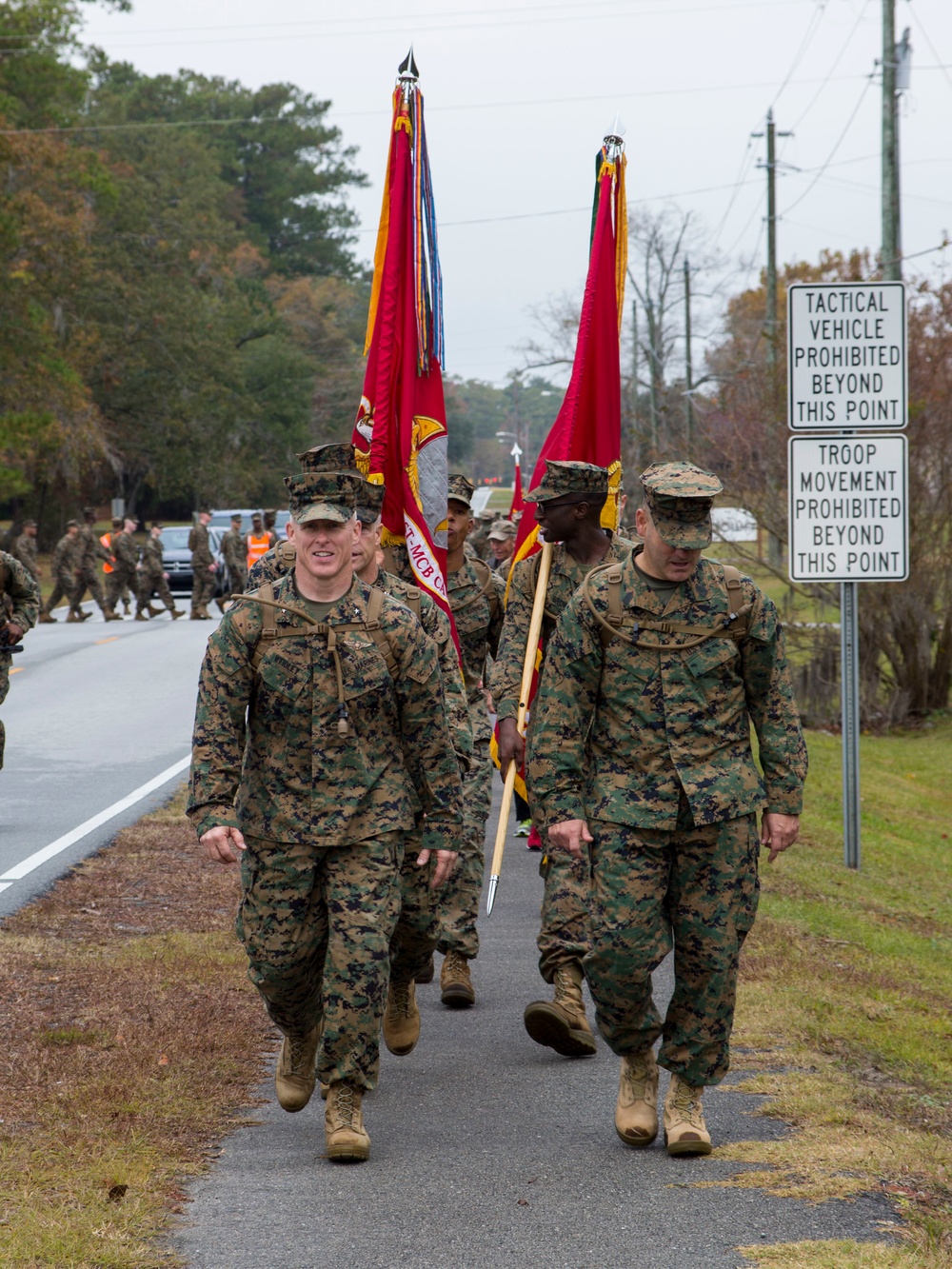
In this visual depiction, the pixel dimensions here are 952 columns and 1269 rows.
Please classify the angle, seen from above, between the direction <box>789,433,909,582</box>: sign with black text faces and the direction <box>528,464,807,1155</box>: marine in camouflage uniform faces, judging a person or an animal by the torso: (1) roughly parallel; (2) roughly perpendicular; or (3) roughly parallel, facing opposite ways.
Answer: roughly parallel

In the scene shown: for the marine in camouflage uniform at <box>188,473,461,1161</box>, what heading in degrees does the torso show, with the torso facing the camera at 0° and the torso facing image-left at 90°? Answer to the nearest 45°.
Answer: approximately 0°

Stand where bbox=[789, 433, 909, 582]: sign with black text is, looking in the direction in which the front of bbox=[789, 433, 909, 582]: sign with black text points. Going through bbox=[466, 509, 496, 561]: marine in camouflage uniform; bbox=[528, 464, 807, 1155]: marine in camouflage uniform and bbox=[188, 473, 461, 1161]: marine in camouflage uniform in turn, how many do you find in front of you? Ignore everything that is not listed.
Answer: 2

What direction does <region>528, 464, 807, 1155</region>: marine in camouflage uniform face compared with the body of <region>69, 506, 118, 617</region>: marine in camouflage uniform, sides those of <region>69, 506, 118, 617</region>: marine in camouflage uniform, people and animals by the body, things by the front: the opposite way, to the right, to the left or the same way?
to the right

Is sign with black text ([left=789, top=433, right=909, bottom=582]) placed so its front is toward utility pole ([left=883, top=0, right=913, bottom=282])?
no

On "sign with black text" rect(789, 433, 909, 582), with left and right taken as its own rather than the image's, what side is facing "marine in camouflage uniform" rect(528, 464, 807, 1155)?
front

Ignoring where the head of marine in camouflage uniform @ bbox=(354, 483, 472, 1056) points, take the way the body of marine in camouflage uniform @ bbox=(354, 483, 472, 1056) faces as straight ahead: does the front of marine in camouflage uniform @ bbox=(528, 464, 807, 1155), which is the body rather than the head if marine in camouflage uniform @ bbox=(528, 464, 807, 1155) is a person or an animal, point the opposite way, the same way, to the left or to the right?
the same way

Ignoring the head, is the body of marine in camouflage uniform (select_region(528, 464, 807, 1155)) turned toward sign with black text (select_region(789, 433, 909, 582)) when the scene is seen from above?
no

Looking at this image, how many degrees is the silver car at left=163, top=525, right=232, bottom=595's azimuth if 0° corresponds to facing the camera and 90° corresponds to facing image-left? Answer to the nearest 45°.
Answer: approximately 0°

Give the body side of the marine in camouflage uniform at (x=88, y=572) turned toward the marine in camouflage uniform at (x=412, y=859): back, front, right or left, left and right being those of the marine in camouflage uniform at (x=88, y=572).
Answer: right

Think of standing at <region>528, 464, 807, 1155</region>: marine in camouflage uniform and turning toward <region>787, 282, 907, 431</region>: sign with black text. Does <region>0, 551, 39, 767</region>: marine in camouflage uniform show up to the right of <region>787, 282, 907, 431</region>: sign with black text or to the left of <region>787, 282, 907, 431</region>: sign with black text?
left

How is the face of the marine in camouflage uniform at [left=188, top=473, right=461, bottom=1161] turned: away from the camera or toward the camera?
toward the camera

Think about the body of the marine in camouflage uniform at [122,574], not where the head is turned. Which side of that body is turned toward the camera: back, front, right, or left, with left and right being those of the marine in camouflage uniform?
right

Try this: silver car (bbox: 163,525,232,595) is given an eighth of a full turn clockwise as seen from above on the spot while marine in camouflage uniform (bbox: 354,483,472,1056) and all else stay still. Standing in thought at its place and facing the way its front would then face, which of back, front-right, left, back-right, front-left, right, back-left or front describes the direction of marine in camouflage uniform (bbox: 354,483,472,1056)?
front-left

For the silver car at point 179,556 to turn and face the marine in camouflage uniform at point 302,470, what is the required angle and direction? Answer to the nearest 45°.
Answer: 0° — it already faces them

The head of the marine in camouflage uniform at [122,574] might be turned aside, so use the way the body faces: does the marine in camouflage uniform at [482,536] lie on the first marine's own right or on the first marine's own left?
on the first marine's own right

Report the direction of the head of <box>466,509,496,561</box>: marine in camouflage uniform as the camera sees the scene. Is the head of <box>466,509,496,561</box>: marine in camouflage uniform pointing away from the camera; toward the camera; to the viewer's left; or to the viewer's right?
toward the camera
